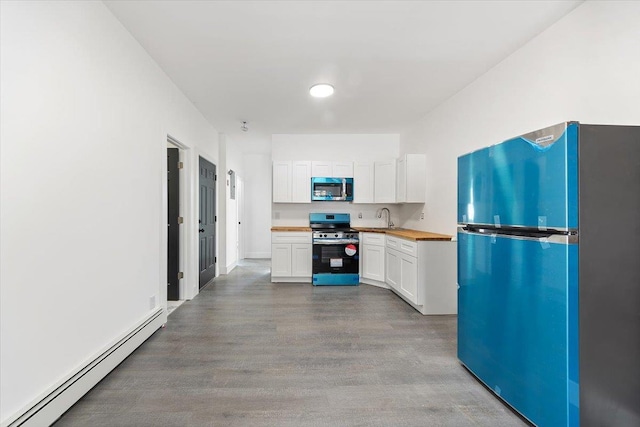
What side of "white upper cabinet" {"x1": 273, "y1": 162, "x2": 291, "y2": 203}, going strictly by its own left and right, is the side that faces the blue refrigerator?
front

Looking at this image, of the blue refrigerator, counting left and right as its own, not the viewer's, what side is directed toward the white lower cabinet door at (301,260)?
right

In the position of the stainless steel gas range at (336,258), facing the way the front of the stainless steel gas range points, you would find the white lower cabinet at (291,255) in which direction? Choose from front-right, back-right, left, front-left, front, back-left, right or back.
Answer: right

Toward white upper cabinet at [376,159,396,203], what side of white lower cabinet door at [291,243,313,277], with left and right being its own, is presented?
left

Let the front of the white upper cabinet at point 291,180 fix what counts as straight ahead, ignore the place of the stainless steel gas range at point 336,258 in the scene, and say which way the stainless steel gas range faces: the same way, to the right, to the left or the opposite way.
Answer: the same way

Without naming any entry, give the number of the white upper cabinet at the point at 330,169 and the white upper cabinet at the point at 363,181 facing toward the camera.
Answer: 2

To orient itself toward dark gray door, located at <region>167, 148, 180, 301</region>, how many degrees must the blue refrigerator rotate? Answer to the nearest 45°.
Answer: approximately 45° to its right

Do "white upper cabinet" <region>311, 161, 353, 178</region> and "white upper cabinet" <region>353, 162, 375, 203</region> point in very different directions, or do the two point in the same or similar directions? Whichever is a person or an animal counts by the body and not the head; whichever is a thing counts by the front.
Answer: same or similar directions

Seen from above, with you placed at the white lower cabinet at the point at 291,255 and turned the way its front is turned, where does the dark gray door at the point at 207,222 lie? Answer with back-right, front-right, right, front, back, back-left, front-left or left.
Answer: right

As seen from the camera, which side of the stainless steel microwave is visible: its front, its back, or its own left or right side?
front

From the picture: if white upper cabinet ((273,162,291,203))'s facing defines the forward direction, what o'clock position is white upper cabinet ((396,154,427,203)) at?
white upper cabinet ((396,154,427,203)) is roughly at 10 o'clock from white upper cabinet ((273,162,291,203)).

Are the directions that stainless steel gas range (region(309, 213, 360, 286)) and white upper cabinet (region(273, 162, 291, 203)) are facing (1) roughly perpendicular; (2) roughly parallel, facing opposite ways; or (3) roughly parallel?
roughly parallel

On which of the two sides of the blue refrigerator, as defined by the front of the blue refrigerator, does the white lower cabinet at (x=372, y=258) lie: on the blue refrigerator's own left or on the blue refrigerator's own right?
on the blue refrigerator's own right

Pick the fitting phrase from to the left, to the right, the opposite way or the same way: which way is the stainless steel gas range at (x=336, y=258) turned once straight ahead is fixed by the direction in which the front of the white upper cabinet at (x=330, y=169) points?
the same way

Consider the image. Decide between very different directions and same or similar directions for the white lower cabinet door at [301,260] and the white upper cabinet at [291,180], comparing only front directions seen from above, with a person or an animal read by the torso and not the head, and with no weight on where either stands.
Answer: same or similar directions

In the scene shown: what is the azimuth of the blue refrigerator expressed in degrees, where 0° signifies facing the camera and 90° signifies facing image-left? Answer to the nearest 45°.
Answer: approximately 45°

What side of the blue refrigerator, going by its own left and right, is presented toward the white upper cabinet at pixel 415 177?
right

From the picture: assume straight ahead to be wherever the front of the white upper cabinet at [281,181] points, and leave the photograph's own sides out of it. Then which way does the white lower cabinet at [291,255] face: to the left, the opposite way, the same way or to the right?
the same way

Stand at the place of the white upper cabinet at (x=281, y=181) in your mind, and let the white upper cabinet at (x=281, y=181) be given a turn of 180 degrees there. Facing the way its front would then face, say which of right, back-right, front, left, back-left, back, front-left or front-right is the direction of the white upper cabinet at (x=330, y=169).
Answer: right

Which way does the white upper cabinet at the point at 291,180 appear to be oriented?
toward the camera
